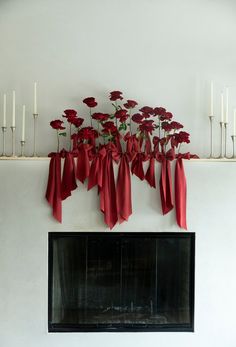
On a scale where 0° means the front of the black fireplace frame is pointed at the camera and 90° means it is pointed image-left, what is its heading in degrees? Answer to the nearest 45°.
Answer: approximately 0°
